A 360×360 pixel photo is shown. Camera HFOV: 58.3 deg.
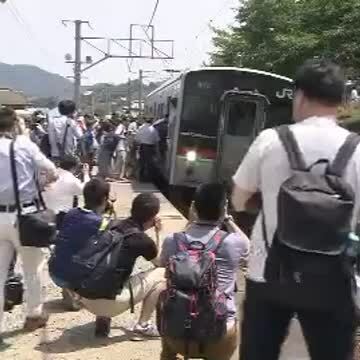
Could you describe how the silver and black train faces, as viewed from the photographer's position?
facing the viewer and to the right of the viewer

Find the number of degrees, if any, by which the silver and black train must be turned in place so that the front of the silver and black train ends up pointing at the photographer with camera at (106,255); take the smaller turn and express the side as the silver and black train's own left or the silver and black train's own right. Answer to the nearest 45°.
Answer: approximately 45° to the silver and black train's own right

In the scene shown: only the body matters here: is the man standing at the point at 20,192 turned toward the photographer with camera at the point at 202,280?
no

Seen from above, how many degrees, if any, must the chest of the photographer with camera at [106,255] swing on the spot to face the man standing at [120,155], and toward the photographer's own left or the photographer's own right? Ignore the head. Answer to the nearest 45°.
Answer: approximately 45° to the photographer's own left

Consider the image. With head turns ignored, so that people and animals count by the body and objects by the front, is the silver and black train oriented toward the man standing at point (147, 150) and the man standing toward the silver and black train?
no

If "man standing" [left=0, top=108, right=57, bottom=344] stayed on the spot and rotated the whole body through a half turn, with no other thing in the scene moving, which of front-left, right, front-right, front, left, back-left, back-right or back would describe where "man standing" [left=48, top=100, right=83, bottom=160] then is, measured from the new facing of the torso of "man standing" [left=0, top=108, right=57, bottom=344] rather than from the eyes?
back-right

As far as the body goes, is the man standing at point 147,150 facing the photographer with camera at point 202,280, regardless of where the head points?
no

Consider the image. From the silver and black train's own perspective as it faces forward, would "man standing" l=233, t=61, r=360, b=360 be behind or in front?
in front

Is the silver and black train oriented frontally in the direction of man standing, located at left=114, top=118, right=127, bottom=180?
no

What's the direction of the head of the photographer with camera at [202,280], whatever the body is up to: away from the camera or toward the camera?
away from the camera

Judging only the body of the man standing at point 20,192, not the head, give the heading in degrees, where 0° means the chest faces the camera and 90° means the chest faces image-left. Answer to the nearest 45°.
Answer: approximately 225°

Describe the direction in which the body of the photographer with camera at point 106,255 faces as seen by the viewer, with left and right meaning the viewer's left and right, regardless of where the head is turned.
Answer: facing away from the viewer and to the right of the viewer
